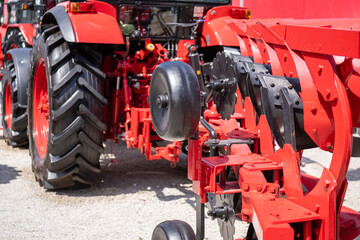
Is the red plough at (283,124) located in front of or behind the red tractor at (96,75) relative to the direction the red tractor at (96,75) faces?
behind

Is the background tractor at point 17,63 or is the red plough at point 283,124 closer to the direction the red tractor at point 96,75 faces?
the background tractor

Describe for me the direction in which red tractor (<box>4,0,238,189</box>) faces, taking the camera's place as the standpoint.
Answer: facing away from the viewer and to the left of the viewer

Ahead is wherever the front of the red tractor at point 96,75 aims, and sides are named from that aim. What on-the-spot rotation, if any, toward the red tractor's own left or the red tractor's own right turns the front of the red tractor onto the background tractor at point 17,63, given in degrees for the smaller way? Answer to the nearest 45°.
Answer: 0° — it already faces it
